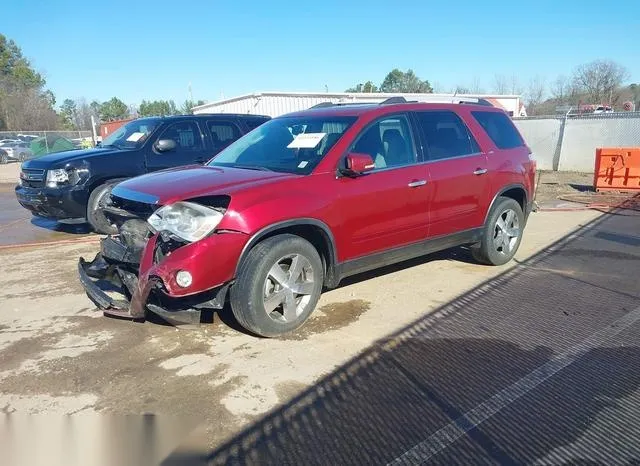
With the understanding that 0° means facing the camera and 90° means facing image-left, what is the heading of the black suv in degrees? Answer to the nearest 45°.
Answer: approximately 45°

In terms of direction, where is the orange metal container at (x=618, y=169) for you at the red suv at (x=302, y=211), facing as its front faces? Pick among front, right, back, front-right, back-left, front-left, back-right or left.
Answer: back

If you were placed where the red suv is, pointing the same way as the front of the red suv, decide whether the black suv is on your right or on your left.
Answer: on your right

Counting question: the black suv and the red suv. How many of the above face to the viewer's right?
0

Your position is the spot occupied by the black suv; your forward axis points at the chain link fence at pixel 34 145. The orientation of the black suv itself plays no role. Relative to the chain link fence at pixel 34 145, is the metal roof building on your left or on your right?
right
